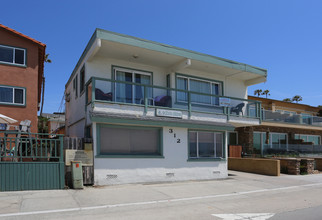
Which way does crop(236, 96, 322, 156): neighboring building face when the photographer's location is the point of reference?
facing the viewer and to the right of the viewer

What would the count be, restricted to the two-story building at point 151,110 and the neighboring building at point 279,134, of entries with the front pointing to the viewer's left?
0

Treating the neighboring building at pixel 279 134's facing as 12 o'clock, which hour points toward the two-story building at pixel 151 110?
The two-story building is roughly at 2 o'clock from the neighboring building.

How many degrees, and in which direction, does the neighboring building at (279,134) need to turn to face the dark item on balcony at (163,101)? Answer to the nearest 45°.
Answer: approximately 45° to its right

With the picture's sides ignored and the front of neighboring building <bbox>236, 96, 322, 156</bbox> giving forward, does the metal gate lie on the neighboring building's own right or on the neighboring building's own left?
on the neighboring building's own right

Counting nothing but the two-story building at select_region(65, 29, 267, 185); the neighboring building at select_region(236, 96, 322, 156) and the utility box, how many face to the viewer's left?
0

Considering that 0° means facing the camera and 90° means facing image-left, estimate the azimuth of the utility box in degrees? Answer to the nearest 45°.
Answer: approximately 0°

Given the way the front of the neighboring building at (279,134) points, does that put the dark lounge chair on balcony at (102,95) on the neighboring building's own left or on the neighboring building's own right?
on the neighboring building's own right
